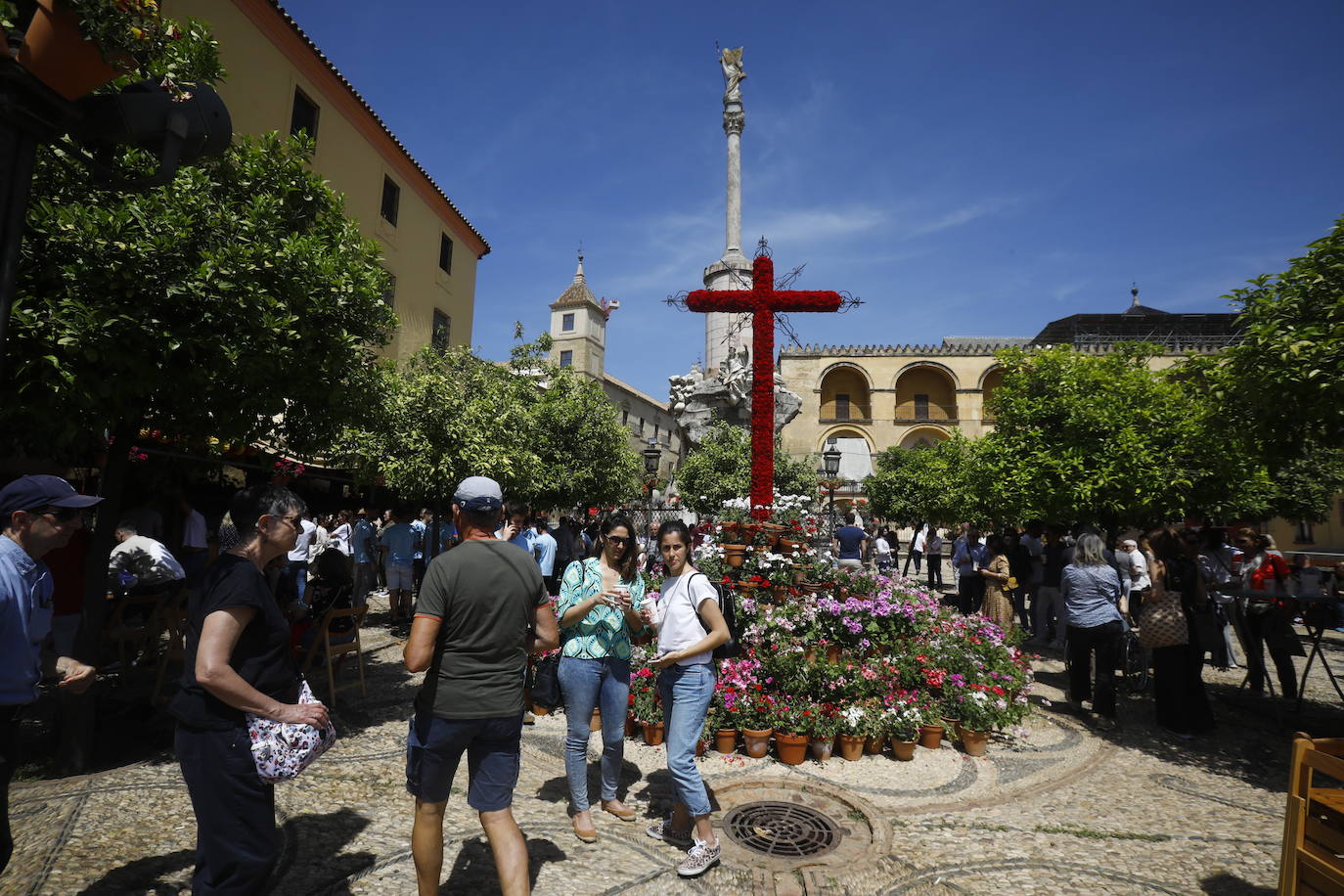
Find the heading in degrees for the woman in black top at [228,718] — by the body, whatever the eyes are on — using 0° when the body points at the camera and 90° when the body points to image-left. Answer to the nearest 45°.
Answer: approximately 270°

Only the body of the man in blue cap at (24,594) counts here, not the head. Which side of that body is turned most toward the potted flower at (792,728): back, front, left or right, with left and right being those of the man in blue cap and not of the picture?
front

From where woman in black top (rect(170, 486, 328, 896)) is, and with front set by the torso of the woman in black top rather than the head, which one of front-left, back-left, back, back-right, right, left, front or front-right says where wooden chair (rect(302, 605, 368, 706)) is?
left

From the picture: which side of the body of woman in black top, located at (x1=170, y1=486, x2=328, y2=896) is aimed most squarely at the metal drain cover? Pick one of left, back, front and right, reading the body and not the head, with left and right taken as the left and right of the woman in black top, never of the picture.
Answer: front

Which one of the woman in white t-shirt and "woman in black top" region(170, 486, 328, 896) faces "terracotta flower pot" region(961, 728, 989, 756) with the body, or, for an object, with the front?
the woman in black top

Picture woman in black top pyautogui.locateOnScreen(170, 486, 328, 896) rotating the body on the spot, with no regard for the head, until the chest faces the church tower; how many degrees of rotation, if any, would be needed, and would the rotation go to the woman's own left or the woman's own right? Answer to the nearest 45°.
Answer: approximately 45° to the woman's own left

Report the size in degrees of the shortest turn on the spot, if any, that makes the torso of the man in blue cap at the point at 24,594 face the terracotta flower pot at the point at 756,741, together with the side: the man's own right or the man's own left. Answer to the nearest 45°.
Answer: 0° — they already face it

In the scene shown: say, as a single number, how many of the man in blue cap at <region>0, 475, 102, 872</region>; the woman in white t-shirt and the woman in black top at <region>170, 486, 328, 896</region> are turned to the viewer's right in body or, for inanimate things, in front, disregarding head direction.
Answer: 2

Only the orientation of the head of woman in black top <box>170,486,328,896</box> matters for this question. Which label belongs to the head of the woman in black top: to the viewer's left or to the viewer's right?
to the viewer's right

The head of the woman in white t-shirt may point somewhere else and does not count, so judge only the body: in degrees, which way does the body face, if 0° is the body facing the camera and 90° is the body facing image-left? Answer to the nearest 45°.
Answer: approximately 45°

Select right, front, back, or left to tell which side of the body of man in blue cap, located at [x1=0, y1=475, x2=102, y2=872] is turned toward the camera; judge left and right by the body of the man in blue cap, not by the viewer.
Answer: right

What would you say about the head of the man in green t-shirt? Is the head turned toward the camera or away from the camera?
away from the camera

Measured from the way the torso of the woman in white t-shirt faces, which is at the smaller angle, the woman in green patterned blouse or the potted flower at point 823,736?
the woman in green patterned blouse
